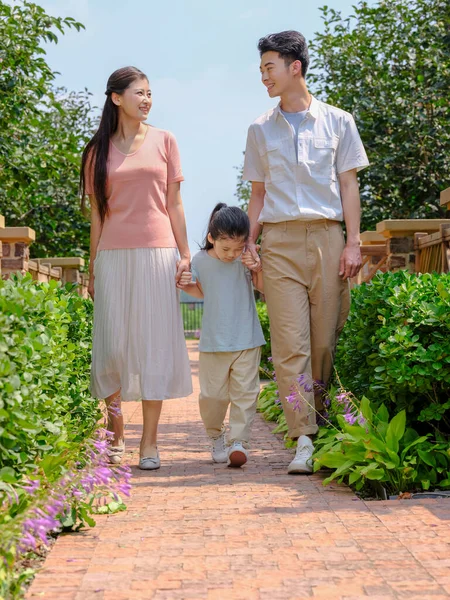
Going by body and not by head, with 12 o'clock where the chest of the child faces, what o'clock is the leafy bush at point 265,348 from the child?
The leafy bush is roughly at 6 o'clock from the child.

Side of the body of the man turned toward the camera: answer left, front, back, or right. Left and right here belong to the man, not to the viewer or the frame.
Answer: front

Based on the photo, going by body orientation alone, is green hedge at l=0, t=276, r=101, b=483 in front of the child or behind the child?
in front

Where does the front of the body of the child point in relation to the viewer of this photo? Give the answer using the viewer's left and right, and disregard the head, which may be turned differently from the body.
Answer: facing the viewer

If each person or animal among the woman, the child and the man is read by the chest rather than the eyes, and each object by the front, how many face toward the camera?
3

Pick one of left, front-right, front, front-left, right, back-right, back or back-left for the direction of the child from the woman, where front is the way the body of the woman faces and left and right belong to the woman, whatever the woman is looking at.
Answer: left

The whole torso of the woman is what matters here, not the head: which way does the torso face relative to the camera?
toward the camera

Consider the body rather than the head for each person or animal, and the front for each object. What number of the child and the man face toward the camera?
2

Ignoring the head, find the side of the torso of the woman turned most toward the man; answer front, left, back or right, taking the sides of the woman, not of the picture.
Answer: left

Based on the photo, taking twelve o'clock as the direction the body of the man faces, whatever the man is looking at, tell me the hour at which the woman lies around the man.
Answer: The woman is roughly at 3 o'clock from the man.
